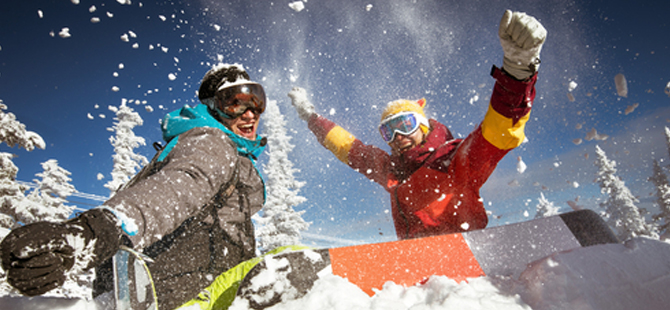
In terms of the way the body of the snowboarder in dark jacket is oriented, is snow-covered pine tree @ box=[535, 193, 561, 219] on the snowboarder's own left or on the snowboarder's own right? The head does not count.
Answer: on the snowboarder's own left

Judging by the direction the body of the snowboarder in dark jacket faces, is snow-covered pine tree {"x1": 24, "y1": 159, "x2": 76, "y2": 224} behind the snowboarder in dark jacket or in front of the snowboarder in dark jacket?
behind

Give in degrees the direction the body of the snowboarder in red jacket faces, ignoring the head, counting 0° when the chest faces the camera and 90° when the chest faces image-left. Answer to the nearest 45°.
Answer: approximately 45°

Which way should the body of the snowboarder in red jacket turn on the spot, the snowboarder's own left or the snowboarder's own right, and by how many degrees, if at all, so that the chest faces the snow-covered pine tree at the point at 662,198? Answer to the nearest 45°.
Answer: approximately 180°

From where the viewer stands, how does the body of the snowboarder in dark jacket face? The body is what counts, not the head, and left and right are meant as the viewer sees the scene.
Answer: facing the viewer and to the right of the viewer

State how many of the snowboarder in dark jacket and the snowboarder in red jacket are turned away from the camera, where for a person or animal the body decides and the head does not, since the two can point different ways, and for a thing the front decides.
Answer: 0

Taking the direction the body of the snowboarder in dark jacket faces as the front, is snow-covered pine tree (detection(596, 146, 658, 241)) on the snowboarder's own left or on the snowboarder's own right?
on the snowboarder's own left

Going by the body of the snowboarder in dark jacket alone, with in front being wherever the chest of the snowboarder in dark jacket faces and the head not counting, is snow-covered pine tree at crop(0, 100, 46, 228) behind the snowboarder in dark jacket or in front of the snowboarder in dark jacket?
behind

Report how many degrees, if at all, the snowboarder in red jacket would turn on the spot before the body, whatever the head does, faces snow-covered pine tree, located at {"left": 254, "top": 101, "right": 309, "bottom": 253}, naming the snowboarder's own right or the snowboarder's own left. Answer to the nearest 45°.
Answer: approximately 90° to the snowboarder's own right

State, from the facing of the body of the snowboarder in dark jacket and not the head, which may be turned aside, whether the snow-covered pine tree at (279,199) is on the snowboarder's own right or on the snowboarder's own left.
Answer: on the snowboarder's own left
